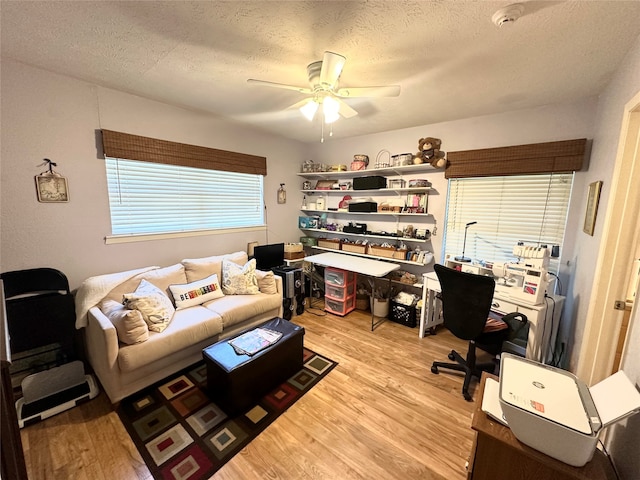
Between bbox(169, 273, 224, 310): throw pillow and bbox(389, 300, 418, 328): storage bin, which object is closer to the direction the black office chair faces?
the storage bin

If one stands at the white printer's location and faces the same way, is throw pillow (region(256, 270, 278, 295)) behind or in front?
in front

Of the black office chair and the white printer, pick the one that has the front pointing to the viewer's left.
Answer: the white printer

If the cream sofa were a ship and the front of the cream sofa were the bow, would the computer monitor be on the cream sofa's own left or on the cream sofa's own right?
on the cream sofa's own left

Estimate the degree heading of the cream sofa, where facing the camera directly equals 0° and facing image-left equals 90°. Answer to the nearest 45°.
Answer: approximately 315°

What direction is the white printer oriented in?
to the viewer's left

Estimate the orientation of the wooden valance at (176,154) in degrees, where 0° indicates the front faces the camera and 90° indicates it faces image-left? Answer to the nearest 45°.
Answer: approximately 315°

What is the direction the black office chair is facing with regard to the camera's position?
facing away from the viewer and to the right of the viewer

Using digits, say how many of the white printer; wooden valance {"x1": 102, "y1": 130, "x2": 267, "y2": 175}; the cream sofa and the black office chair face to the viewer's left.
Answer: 1

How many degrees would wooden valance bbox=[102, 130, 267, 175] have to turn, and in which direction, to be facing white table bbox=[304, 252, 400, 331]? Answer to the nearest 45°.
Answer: approximately 45° to its left

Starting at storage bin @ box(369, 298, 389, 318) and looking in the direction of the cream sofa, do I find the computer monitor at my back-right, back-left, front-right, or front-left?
front-right

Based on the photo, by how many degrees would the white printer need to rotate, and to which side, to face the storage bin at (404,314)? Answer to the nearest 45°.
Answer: approximately 45° to its right

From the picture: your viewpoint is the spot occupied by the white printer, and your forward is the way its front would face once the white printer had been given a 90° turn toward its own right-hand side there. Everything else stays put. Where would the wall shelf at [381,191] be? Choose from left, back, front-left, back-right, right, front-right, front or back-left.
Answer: front-left

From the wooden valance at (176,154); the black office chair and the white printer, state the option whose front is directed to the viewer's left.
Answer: the white printer
